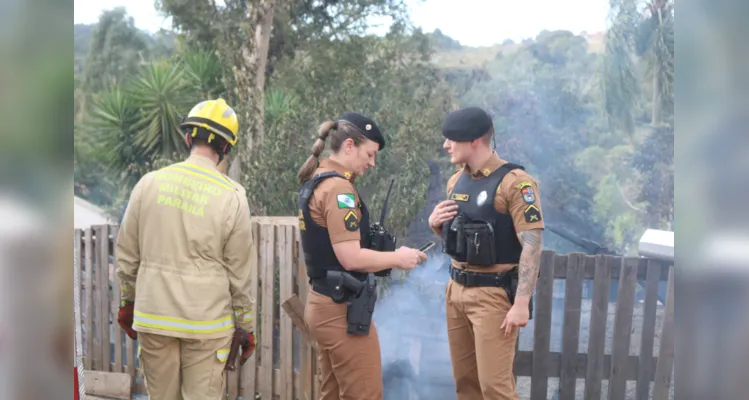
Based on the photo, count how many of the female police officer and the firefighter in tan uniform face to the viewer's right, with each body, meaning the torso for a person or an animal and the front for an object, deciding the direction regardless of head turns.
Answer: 1

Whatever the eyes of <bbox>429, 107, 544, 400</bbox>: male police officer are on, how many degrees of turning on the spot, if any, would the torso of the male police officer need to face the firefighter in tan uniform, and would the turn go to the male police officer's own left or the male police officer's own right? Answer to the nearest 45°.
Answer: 0° — they already face them

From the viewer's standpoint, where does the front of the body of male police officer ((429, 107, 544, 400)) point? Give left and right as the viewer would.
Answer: facing the viewer and to the left of the viewer

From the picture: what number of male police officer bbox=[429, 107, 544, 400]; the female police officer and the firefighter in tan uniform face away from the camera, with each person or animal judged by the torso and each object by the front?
1

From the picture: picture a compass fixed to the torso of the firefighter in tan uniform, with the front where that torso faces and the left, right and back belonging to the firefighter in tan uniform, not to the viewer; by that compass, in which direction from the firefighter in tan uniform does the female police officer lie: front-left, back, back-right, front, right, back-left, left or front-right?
right

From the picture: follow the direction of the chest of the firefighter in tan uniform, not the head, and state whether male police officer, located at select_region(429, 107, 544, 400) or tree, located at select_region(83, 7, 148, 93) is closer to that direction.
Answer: the tree

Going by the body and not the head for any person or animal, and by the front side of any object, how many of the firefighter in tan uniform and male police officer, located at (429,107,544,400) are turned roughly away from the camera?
1

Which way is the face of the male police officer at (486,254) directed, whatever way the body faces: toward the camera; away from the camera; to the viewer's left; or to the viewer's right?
to the viewer's left

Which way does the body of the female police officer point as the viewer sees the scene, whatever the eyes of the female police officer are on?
to the viewer's right

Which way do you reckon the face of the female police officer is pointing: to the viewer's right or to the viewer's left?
to the viewer's right

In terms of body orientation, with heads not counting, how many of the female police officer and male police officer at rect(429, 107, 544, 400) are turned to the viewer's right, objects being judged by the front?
1

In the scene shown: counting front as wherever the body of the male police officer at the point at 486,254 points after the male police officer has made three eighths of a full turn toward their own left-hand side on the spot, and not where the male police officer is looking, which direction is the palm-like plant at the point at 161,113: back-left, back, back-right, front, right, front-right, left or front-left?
back-left

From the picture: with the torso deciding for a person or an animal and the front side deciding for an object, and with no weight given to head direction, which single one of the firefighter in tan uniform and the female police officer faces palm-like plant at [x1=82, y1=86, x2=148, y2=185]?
the firefighter in tan uniform

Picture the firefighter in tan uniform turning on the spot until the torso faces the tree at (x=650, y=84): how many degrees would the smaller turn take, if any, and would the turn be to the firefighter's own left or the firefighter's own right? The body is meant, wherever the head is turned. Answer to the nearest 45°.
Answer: approximately 45° to the firefighter's own right

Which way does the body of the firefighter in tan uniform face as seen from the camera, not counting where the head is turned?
away from the camera
